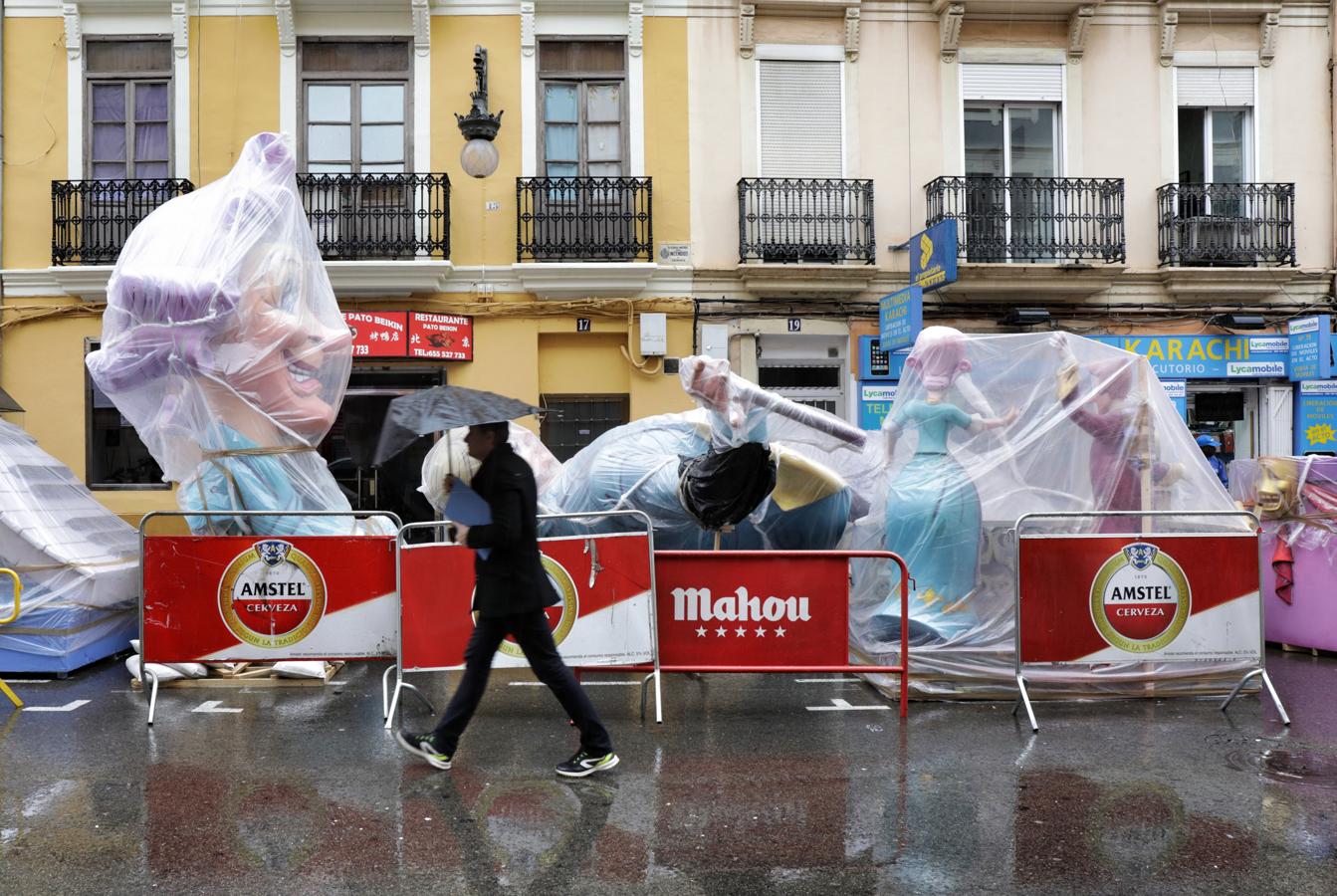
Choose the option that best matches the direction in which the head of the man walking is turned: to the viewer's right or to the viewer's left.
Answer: to the viewer's left

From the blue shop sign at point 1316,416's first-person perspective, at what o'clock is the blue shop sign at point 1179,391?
the blue shop sign at point 1179,391 is roughly at 2 o'clock from the blue shop sign at point 1316,416.

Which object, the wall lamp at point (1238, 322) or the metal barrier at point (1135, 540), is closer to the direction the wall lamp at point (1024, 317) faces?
the metal barrier

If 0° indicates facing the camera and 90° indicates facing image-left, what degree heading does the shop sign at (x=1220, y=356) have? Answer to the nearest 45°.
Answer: approximately 0°

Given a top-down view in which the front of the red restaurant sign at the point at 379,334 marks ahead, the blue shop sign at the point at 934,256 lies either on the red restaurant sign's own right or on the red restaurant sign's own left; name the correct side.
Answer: on the red restaurant sign's own left
